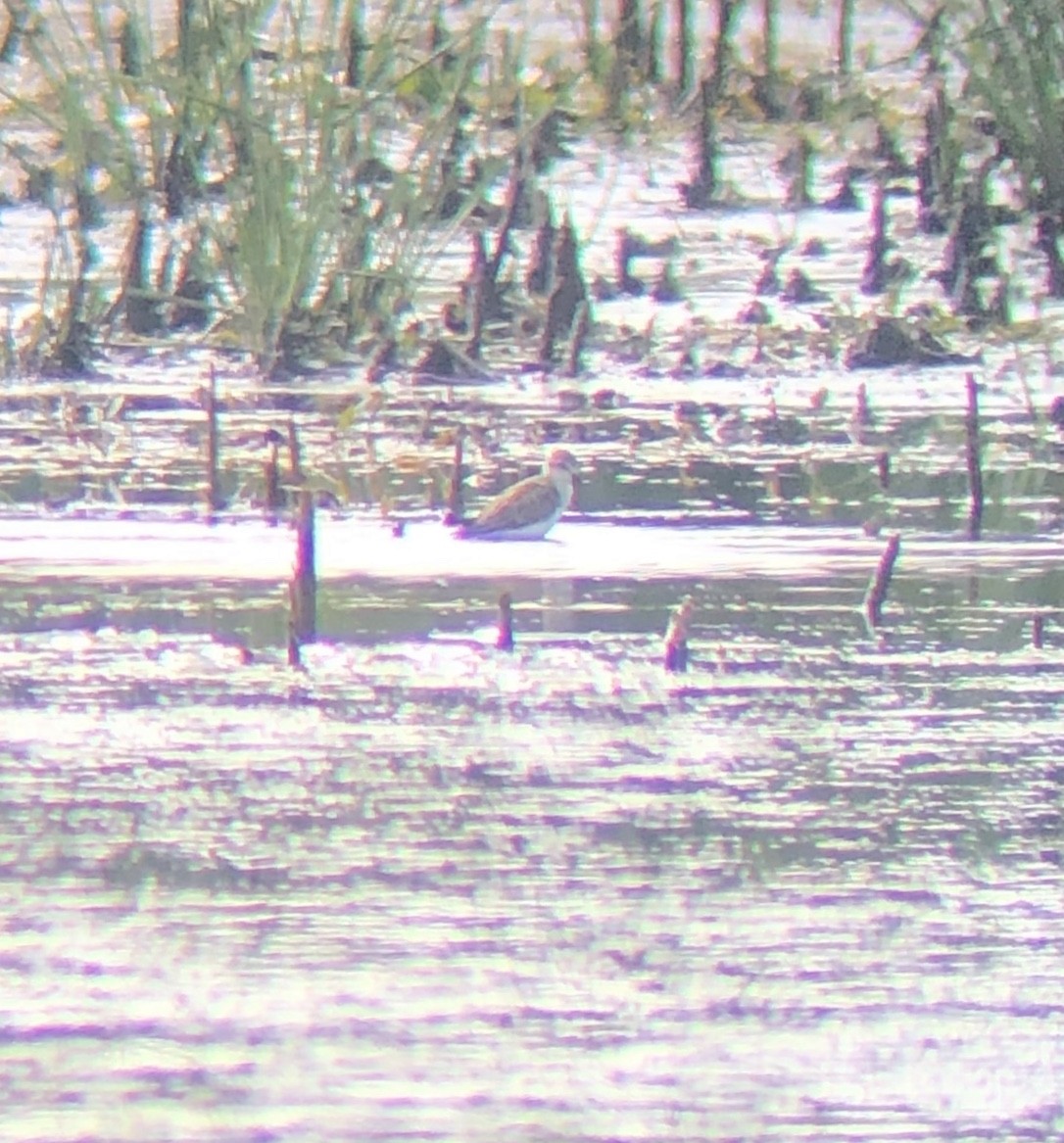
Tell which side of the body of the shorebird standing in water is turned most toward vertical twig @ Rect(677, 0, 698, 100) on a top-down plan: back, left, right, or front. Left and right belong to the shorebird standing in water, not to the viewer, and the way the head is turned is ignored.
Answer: left

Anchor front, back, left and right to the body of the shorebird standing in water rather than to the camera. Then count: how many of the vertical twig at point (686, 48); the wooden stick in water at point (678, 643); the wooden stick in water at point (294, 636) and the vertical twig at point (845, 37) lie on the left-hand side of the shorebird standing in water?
2

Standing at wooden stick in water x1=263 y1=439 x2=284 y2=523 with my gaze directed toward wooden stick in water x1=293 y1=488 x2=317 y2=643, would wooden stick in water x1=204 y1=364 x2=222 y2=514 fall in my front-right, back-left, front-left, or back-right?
back-right

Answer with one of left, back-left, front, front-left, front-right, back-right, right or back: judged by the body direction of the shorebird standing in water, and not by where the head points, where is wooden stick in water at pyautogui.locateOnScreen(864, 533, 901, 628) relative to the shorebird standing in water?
front-right

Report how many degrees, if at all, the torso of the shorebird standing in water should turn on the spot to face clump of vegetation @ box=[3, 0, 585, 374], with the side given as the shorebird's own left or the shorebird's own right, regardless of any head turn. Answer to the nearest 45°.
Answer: approximately 90° to the shorebird's own left

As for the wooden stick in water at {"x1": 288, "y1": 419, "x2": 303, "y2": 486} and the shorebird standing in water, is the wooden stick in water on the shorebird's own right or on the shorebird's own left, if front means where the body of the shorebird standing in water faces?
on the shorebird's own left

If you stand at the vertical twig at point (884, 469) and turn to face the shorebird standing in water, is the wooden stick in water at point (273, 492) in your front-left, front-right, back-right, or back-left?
front-right

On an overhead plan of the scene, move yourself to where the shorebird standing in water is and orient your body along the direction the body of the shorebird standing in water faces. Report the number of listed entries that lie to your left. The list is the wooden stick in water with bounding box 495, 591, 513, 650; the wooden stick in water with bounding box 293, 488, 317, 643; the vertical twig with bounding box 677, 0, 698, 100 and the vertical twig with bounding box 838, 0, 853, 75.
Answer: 2

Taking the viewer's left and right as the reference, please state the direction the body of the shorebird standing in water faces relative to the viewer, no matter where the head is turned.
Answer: facing to the right of the viewer

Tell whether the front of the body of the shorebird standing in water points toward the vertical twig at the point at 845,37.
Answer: no

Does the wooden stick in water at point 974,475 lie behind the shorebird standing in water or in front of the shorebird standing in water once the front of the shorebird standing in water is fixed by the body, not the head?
in front

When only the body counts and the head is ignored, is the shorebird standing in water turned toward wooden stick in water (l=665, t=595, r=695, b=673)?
no

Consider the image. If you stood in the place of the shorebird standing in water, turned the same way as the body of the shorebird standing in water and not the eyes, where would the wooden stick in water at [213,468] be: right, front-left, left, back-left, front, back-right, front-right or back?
back-left

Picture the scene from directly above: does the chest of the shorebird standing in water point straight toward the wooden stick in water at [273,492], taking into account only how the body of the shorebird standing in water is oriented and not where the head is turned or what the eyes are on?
no

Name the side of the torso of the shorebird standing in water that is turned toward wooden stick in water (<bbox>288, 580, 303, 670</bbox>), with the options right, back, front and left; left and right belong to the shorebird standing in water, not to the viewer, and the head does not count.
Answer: right

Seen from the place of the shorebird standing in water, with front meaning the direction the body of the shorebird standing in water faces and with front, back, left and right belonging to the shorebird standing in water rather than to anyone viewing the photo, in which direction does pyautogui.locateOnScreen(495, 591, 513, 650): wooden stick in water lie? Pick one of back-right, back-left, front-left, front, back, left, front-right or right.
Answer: right
